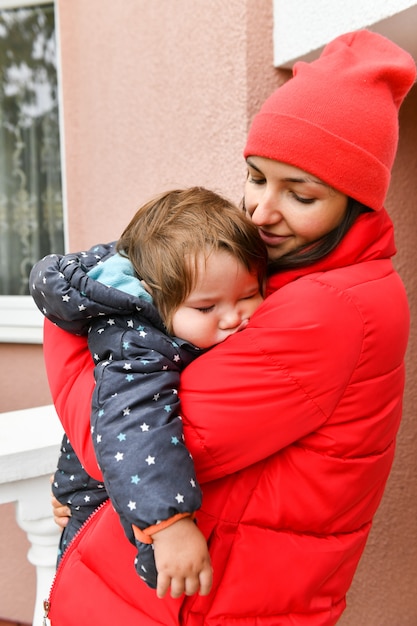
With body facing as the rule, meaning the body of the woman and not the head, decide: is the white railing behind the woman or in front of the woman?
in front

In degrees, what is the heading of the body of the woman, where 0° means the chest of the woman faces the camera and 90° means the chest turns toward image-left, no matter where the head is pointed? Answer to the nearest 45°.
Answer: approximately 90°

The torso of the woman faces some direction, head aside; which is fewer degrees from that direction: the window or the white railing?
the white railing
